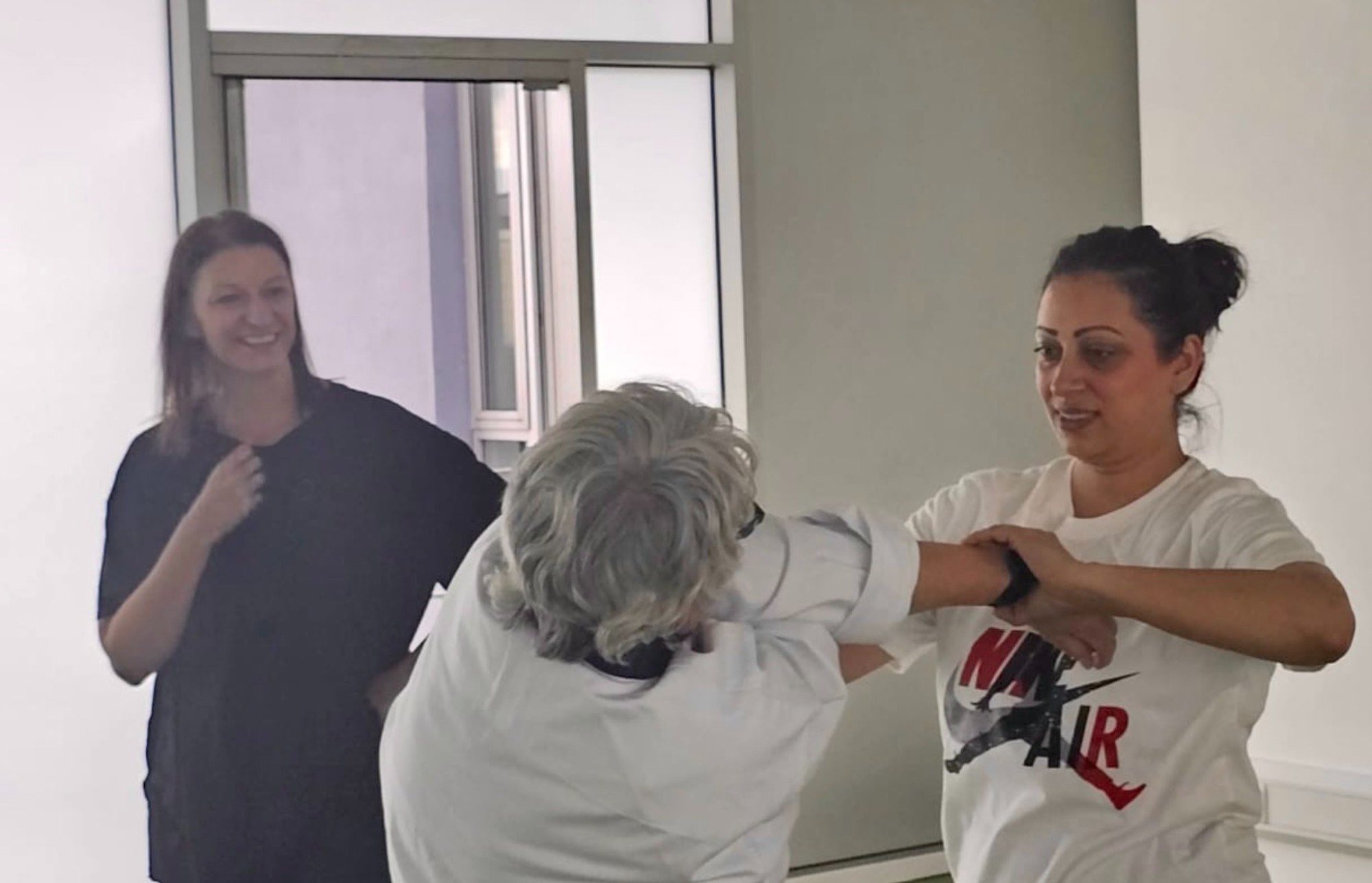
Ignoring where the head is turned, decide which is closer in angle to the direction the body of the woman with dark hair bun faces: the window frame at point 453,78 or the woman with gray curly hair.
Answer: the woman with gray curly hair

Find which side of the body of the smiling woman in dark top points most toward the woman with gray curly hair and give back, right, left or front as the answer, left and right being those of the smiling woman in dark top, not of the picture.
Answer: front

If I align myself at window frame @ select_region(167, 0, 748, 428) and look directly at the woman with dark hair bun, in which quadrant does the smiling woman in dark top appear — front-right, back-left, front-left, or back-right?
front-right

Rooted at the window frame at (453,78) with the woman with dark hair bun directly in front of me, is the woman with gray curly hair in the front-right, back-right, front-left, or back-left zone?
front-right

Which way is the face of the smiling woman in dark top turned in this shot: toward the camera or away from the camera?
toward the camera

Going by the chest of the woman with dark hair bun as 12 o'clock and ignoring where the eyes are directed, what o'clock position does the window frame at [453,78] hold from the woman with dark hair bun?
The window frame is roughly at 3 o'clock from the woman with dark hair bun.

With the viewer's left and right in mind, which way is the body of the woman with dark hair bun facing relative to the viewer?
facing the viewer and to the left of the viewer

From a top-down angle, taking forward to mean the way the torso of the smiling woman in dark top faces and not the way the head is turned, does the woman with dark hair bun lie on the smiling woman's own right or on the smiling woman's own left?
on the smiling woman's own left

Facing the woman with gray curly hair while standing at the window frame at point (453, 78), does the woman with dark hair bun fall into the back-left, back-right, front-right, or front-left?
front-left

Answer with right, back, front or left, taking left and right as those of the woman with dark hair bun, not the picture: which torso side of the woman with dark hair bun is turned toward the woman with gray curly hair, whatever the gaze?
front

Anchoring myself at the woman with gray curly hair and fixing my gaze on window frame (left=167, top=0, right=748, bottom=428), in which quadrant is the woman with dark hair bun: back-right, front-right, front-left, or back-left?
front-right

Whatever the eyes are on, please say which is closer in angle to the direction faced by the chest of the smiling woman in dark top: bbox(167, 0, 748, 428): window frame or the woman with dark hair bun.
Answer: the woman with dark hair bun

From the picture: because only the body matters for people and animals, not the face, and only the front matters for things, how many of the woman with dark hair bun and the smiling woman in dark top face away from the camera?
0

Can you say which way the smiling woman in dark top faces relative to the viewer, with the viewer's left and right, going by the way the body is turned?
facing the viewer

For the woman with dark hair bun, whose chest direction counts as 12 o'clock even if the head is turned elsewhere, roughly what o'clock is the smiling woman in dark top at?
The smiling woman in dark top is roughly at 2 o'clock from the woman with dark hair bun.

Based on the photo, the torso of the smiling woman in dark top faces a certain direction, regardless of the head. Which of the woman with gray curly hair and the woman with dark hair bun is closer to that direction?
the woman with gray curly hair

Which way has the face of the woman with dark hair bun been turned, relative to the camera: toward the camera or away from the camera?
toward the camera
